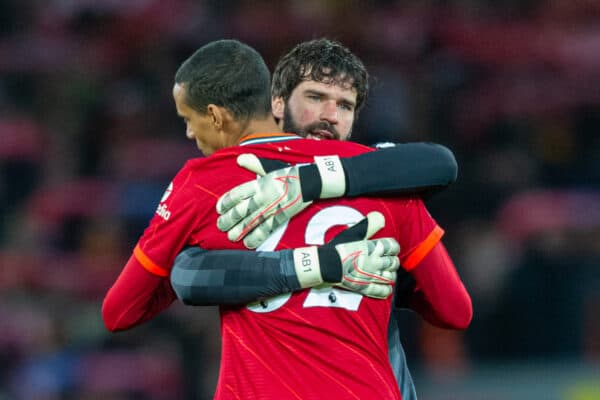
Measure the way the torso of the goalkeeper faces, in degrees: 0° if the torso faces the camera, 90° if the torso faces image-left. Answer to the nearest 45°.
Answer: approximately 0°
